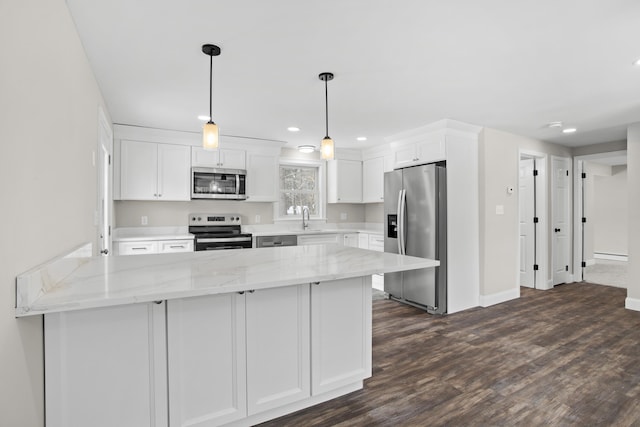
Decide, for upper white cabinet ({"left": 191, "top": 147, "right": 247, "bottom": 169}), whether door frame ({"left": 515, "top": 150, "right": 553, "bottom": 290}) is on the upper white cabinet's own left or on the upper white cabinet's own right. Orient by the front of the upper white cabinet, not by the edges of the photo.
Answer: on the upper white cabinet's own left

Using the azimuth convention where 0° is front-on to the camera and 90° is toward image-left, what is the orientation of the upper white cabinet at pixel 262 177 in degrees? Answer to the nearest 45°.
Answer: approximately 0°

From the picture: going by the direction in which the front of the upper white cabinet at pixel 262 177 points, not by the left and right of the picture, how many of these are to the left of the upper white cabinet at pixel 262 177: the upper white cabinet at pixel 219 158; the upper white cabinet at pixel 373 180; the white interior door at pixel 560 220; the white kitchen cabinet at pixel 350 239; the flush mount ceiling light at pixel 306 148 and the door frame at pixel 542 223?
5

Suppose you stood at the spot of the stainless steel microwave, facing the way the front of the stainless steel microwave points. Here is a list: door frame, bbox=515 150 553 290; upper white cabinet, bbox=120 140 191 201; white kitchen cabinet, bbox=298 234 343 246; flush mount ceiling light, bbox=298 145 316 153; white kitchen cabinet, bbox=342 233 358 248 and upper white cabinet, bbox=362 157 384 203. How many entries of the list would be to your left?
5

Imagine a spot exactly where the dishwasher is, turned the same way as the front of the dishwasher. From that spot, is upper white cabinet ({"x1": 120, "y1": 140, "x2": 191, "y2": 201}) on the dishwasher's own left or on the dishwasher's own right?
on the dishwasher's own right

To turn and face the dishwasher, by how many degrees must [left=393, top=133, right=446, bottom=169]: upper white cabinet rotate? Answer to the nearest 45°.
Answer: approximately 45° to its right

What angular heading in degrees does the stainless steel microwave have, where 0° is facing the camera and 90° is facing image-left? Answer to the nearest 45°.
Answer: approximately 0°

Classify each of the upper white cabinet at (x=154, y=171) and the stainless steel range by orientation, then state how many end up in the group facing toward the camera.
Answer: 2
